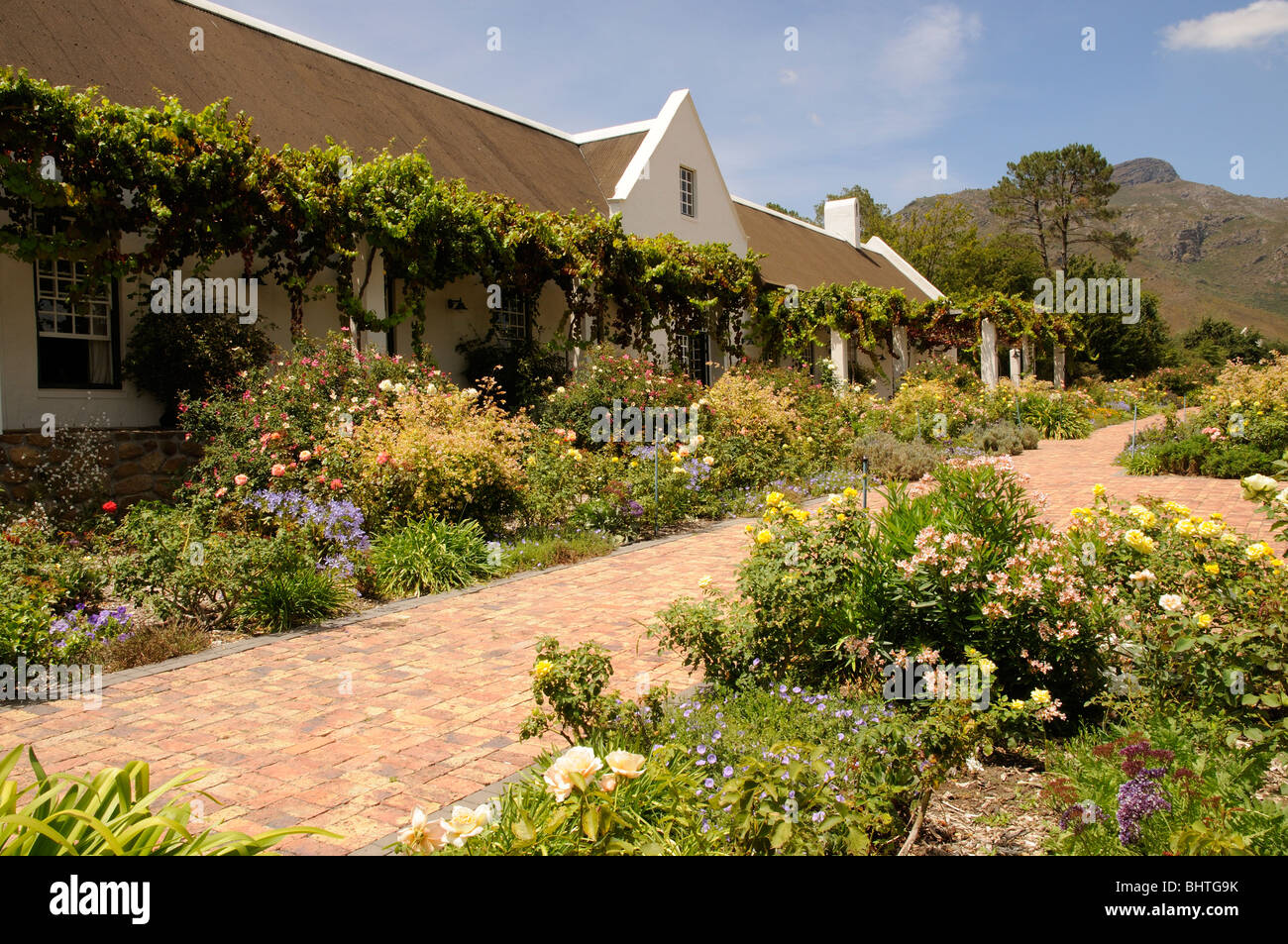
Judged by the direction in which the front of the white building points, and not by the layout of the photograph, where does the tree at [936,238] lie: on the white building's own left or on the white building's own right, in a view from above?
on the white building's own left

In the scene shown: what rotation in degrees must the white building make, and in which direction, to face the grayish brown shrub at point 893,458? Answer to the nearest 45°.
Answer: approximately 45° to its left

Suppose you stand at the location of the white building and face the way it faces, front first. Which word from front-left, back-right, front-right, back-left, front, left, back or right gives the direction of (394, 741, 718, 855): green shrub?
front-right

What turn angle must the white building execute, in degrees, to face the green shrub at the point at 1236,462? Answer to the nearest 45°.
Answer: approximately 45° to its left

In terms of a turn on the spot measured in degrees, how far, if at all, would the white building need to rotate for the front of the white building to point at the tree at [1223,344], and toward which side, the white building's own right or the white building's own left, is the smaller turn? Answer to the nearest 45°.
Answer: approximately 90° to the white building's own left

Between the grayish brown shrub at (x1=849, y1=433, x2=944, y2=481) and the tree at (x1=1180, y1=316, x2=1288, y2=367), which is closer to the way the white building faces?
the grayish brown shrub

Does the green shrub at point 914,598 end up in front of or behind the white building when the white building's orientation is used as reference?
in front

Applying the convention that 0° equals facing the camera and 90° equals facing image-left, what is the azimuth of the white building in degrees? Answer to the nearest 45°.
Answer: approximately 315°
